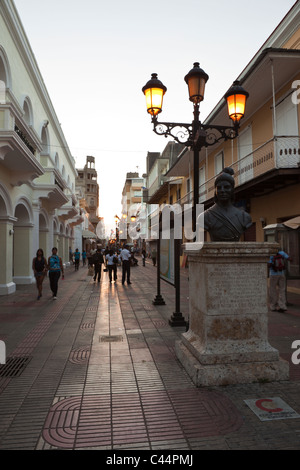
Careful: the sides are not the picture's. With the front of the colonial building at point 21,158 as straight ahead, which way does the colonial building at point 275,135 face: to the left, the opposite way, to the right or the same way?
the opposite way

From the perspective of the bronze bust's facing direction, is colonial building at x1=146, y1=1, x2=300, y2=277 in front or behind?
behind

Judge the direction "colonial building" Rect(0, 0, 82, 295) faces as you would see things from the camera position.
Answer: facing to the right of the viewer

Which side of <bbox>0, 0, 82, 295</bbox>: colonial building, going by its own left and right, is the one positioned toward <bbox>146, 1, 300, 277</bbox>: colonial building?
front

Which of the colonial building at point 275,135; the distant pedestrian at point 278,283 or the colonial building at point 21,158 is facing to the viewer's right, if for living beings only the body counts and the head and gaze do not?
the colonial building at point 21,158

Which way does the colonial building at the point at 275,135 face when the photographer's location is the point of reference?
facing the viewer and to the left of the viewer

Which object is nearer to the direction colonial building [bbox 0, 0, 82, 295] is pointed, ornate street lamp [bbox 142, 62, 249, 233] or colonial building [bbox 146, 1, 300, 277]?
the colonial building

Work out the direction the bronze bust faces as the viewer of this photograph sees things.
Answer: facing the viewer

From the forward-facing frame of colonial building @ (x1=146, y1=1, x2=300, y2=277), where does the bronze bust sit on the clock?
The bronze bust is roughly at 11 o'clock from the colonial building.

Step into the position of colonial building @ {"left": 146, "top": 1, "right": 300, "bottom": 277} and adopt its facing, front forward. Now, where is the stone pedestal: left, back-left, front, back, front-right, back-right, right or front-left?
front-left

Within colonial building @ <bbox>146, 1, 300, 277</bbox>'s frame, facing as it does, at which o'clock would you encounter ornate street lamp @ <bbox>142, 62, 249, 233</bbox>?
The ornate street lamp is roughly at 11 o'clock from the colonial building.

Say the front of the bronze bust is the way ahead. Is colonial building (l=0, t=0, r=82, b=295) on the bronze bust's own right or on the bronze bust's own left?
on the bronze bust's own right

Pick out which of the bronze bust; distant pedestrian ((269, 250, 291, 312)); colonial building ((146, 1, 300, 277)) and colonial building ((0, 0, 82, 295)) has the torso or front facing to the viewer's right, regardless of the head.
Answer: colonial building ((0, 0, 82, 295))
